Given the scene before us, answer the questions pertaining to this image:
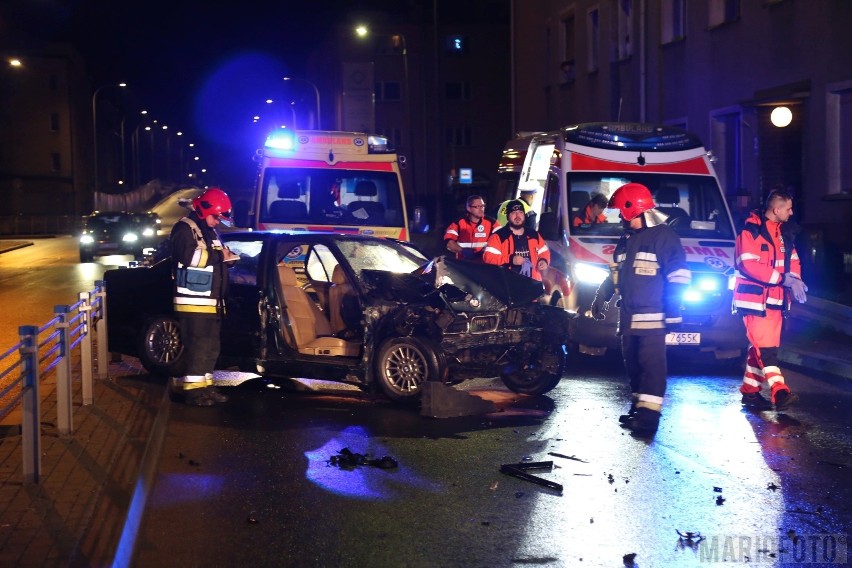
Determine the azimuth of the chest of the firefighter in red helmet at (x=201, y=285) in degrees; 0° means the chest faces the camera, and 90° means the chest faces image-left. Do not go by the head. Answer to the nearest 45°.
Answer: approximately 270°

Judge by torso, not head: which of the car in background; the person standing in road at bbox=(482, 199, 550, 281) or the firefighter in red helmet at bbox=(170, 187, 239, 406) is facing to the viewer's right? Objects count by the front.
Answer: the firefighter in red helmet

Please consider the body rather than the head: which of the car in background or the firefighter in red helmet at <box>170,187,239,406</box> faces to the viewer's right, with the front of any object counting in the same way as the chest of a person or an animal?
the firefighter in red helmet

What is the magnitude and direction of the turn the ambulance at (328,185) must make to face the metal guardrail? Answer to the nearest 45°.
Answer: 0° — it already faces it

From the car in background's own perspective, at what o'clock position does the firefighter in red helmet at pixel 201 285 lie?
The firefighter in red helmet is roughly at 12 o'clock from the car in background.

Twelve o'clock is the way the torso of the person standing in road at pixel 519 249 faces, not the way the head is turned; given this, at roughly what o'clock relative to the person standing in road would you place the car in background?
The car in background is roughly at 5 o'clock from the person standing in road.

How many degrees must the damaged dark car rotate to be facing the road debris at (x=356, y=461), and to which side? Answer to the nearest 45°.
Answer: approximately 45° to its right

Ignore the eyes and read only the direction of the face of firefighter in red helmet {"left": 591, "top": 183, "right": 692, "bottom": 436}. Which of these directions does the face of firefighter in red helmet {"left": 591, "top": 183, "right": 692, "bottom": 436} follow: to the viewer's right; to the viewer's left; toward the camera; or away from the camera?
to the viewer's left

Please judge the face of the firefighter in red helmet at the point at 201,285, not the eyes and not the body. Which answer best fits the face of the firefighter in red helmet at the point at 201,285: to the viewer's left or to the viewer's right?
to the viewer's right
